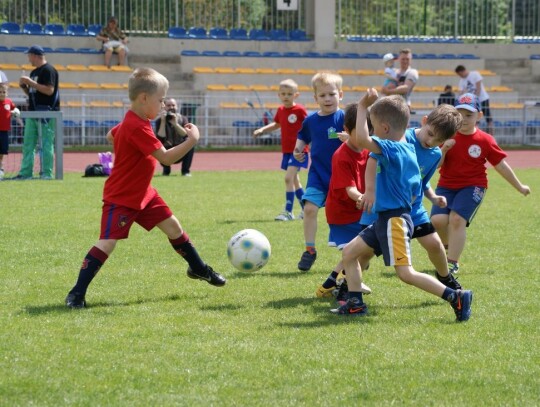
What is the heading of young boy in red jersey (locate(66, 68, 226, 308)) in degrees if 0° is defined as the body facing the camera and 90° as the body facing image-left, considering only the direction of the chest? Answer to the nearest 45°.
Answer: approximately 270°

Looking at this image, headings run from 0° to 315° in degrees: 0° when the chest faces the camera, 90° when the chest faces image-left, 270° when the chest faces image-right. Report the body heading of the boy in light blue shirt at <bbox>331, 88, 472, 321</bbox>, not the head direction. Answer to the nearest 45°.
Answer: approximately 90°

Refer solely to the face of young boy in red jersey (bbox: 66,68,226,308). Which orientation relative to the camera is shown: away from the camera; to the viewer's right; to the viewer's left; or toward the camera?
to the viewer's right

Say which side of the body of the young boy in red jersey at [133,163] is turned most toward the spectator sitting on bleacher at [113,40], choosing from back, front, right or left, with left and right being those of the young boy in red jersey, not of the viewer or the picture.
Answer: left

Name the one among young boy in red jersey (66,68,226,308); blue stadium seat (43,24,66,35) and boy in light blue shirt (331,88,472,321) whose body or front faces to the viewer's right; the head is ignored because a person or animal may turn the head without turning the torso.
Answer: the young boy in red jersey

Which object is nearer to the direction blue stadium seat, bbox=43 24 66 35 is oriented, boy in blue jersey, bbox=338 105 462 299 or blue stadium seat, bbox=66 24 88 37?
the boy in blue jersey

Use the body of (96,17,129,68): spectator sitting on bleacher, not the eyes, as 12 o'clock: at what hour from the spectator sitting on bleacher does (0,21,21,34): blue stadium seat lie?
The blue stadium seat is roughly at 4 o'clock from the spectator sitting on bleacher.

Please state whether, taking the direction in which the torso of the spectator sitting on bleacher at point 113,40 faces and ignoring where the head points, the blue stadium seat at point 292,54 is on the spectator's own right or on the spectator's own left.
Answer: on the spectator's own left
